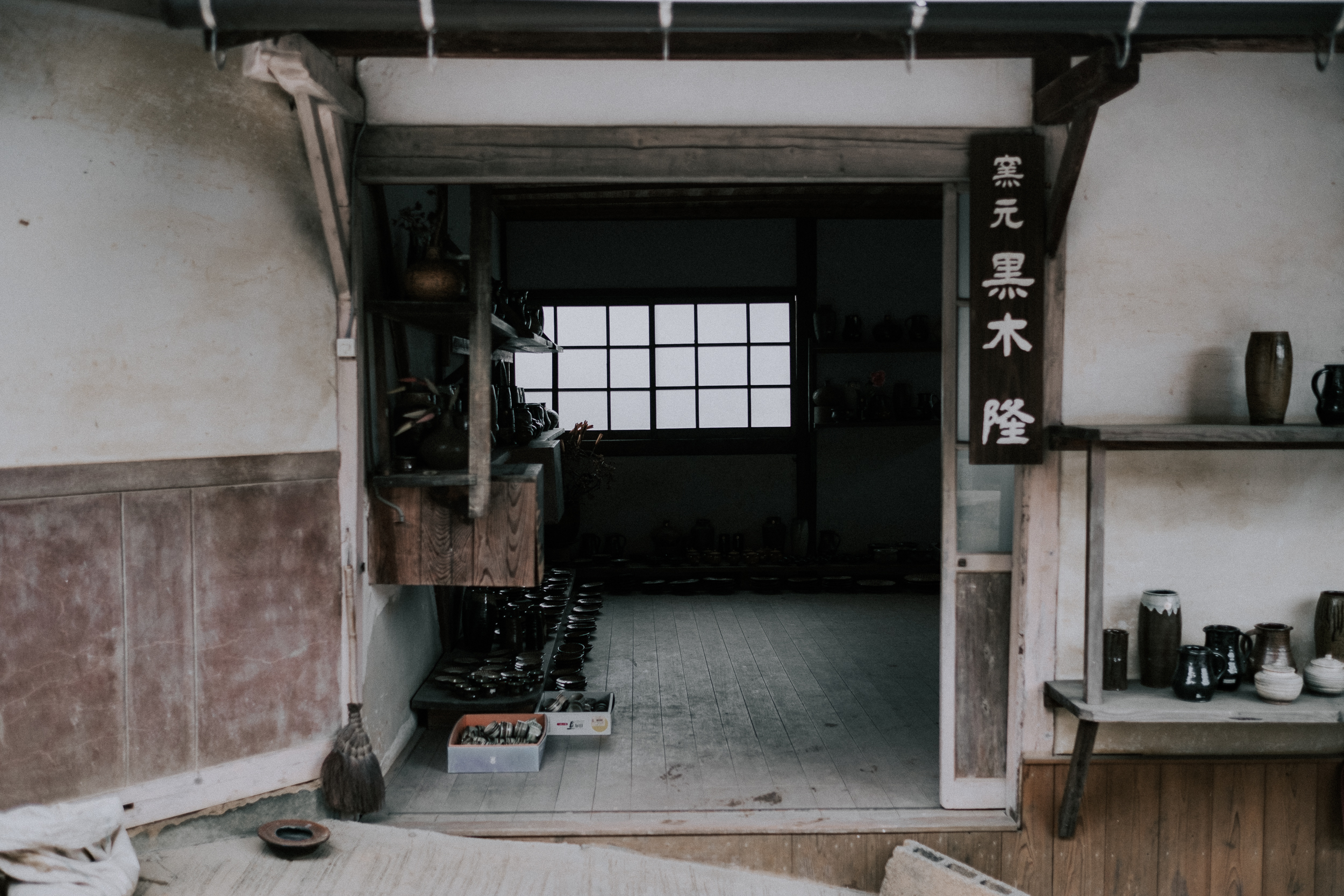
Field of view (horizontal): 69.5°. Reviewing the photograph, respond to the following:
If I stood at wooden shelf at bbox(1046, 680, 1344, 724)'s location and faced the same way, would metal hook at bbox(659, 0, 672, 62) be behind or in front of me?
in front

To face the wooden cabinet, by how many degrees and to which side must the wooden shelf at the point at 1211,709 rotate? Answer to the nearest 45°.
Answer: approximately 90° to its right

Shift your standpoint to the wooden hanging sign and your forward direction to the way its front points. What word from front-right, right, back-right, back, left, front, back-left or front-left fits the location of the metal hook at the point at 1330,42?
front-left

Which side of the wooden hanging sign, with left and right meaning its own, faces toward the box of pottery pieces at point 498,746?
right

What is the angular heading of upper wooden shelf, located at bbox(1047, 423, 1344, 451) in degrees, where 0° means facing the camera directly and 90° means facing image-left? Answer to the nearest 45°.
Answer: approximately 0°

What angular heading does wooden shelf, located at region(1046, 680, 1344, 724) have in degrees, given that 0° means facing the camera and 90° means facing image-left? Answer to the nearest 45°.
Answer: approximately 0°

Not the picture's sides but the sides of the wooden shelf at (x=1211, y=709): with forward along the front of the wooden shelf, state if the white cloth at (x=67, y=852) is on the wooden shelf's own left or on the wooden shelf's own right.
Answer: on the wooden shelf's own right
